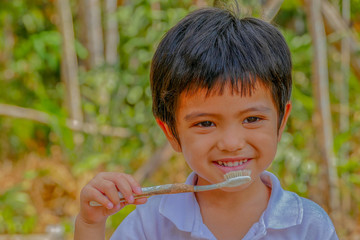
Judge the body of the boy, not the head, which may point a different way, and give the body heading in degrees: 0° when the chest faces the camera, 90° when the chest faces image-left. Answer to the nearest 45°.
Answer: approximately 0°

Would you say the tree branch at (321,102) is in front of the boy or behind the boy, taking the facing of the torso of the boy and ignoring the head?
behind

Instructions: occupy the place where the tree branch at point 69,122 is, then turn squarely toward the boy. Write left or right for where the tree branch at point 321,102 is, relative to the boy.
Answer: left

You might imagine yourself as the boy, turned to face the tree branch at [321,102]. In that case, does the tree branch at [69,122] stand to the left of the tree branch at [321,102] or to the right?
left

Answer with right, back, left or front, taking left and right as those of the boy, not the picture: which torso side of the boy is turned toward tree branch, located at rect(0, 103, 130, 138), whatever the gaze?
back
